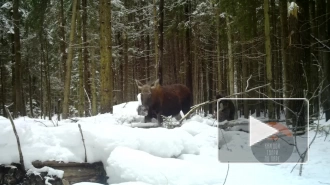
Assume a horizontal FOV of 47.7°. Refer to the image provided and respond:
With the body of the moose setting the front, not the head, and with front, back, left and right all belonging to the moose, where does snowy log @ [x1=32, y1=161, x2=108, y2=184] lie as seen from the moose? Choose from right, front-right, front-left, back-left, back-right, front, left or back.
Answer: front-left

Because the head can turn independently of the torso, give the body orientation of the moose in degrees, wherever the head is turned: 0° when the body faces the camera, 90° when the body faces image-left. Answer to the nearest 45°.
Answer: approximately 45°

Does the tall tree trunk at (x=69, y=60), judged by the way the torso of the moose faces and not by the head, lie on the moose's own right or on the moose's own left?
on the moose's own right

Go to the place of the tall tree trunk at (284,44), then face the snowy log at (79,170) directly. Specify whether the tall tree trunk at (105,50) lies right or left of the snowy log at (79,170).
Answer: right

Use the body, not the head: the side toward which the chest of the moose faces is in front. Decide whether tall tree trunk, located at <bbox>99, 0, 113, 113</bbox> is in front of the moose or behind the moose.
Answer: in front

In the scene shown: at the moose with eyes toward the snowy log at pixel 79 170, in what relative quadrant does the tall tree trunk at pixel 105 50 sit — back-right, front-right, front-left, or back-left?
back-right

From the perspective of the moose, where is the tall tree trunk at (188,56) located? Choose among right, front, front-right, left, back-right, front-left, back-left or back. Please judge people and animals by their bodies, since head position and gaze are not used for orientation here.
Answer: back-right

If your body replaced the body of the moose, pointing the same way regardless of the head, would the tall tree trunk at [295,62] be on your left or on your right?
on your left
